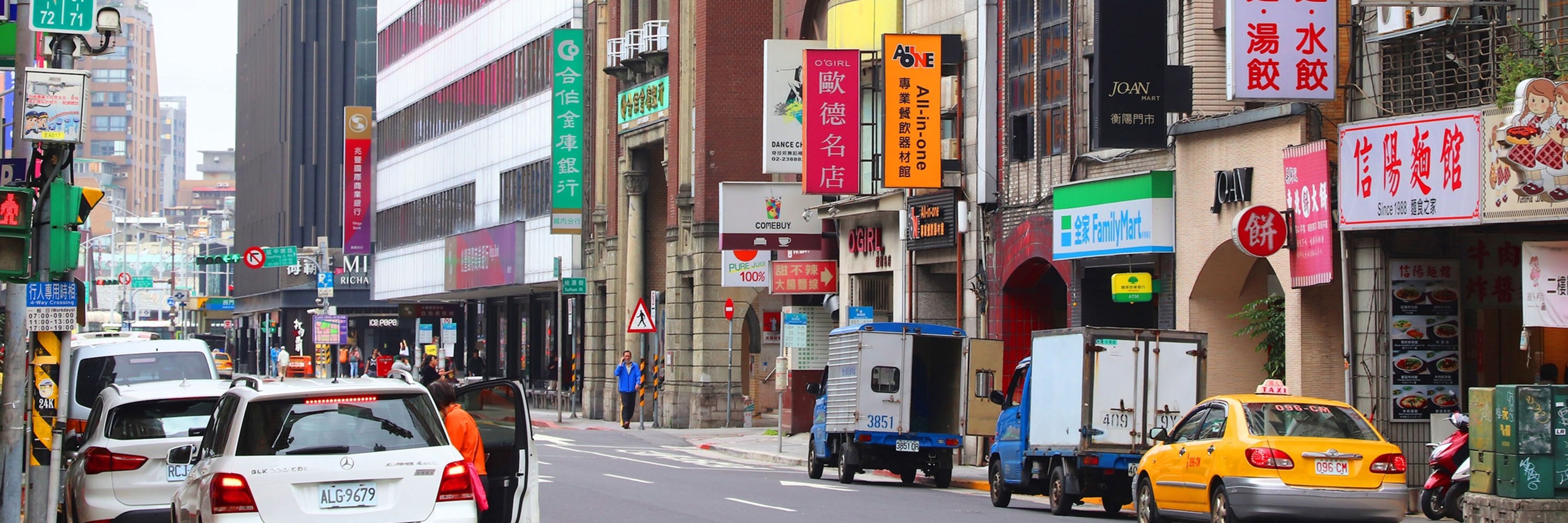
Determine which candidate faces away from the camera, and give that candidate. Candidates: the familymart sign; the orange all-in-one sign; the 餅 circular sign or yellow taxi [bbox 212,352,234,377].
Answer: the yellow taxi

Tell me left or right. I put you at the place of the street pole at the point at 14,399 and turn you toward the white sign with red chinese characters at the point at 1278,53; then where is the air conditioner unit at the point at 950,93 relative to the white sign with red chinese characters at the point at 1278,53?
left

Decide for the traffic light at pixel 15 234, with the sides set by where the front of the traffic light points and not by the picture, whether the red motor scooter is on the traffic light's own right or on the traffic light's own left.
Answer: on the traffic light's own left

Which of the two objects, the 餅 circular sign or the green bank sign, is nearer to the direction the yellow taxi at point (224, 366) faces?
the green bank sign

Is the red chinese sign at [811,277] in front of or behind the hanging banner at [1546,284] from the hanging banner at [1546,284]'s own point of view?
behind

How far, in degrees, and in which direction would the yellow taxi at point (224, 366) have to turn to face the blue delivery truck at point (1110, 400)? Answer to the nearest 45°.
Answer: approximately 135° to its right

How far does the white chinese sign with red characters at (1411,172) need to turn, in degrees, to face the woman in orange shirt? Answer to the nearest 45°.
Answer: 0° — it already faces them

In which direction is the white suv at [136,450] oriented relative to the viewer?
away from the camera

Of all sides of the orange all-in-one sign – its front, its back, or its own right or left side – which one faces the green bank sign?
back

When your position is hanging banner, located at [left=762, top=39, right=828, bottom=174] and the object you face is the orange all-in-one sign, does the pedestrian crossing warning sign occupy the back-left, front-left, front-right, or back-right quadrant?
back-right

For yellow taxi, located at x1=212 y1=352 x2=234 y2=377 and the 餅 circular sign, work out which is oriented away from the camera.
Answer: the yellow taxi

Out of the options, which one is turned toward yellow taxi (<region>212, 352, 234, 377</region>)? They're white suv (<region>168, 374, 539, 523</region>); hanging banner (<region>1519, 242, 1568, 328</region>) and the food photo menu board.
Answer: the white suv

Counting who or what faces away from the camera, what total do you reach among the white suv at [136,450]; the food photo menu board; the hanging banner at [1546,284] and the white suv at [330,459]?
2
